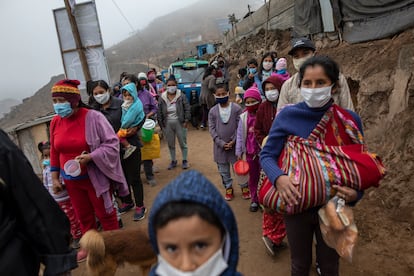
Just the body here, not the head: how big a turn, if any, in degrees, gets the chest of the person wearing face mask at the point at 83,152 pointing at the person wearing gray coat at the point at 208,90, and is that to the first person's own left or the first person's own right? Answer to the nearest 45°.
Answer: approximately 180°

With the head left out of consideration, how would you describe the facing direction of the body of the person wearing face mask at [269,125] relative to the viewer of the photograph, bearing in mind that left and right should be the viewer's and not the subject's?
facing the viewer

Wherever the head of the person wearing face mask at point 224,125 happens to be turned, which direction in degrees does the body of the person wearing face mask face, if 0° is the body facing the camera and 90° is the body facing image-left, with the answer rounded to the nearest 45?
approximately 0°

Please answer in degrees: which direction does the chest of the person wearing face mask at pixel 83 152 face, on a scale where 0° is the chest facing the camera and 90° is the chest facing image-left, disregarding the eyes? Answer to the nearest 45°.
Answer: approximately 45°

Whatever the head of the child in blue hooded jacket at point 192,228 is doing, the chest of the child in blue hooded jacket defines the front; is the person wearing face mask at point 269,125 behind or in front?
behind

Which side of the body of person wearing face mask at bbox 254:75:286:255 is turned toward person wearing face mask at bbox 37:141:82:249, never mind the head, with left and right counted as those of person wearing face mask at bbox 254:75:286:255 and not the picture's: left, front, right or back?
right

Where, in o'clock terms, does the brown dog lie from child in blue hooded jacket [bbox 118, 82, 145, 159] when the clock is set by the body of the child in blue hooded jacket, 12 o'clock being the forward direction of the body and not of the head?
The brown dog is roughly at 11 o'clock from the child in blue hooded jacket.

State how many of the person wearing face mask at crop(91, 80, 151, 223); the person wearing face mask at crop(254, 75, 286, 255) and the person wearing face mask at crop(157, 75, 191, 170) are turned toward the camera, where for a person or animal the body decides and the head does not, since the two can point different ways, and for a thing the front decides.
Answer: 3

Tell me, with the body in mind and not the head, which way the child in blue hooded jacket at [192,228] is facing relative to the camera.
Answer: toward the camera

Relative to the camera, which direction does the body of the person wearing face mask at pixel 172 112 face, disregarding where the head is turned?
toward the camera

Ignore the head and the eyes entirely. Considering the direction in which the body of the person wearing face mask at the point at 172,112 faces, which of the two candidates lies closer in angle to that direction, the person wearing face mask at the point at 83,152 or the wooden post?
the person wearing face mask

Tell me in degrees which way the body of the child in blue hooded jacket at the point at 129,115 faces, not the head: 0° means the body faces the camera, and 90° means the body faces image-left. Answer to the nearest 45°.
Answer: approximately 45°

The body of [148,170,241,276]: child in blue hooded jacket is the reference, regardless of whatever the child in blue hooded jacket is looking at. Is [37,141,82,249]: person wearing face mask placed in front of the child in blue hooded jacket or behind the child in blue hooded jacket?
behind
